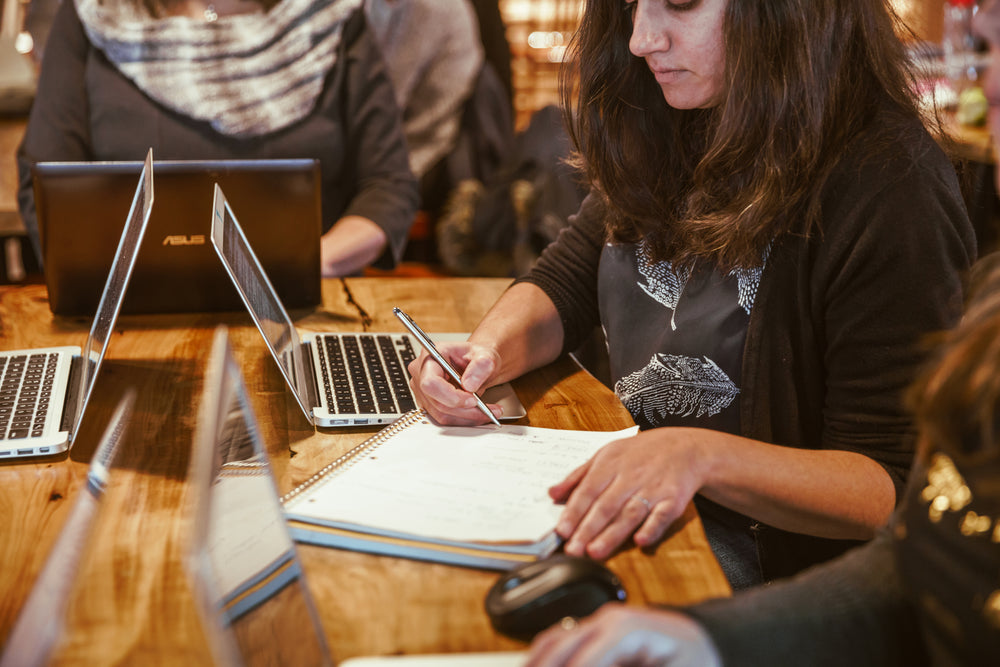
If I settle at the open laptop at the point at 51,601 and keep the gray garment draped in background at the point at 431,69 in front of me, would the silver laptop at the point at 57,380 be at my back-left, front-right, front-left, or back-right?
front-left

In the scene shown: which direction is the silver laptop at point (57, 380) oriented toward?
to the viewer's left

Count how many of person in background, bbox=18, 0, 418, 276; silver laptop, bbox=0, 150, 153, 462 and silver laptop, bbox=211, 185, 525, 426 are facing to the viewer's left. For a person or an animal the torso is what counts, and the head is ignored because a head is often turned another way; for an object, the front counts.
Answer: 1

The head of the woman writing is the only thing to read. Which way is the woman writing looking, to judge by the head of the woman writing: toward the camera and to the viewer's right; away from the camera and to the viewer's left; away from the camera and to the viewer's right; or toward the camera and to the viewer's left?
toward the camera and to the viewer's left

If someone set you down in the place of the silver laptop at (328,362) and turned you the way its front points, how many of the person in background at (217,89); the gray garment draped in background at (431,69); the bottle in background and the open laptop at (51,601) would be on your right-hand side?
1

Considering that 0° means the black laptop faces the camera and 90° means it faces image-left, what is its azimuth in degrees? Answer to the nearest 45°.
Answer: approximately 180°

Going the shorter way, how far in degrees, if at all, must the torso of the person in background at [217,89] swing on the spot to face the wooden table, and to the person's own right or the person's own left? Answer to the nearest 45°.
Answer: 0° — they already face it

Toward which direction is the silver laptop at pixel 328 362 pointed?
to the viewer's right

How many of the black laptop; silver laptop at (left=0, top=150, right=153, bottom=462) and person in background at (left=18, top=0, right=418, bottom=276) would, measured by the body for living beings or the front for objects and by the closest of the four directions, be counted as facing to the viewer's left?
1

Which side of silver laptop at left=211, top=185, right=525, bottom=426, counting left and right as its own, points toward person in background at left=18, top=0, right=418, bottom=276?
left

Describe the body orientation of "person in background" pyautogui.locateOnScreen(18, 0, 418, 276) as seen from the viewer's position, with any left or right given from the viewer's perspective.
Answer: facing the viewer

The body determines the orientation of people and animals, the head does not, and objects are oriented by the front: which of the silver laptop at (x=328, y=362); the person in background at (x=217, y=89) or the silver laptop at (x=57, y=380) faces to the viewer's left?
the silver laptop at (x=57, y=380)

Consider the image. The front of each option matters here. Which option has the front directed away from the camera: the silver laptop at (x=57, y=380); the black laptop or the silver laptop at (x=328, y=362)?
the black laptop

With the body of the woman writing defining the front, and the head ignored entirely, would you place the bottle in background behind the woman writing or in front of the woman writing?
behind
